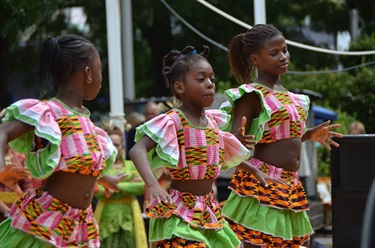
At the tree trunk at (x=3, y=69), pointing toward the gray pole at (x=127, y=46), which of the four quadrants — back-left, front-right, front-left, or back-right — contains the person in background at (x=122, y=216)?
front-right

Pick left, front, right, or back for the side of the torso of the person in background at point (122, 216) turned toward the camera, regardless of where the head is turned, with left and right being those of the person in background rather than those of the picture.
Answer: front

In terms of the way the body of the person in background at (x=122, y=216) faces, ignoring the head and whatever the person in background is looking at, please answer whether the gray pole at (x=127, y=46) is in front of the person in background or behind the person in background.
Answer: behind

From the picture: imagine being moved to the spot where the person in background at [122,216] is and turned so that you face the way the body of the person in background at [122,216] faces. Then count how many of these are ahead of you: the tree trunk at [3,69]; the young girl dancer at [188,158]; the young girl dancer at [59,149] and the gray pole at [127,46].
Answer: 2

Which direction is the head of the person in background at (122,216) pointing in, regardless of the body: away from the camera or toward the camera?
toward the camera

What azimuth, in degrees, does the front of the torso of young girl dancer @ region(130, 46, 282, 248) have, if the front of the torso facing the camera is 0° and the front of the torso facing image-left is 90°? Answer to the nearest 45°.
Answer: approximately 315°

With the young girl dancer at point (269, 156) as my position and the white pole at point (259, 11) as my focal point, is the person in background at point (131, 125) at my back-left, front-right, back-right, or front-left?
front-left

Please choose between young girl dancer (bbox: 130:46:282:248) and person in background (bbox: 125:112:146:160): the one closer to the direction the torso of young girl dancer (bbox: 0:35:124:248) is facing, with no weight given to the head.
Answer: the young girl dancer
